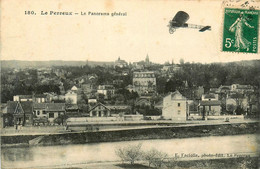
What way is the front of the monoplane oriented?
to the viewer's left

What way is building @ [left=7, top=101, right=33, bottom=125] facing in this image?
toward the camera

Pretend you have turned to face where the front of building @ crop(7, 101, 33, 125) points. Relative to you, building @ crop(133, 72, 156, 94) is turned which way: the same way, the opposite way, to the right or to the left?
the same way

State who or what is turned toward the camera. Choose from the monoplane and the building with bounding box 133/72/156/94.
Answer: the building

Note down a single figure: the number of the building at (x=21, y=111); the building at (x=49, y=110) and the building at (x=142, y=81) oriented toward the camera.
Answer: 3

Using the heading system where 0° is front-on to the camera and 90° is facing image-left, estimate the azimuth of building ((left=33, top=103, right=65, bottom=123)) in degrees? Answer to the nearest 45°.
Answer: approximately 0°

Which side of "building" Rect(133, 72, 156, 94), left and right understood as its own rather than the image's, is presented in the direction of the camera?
front

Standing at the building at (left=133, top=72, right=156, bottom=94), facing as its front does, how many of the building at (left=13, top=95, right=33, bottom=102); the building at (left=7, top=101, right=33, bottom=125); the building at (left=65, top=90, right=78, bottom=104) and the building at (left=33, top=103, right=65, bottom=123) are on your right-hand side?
4

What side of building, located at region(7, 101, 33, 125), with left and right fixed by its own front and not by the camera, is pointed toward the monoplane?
left

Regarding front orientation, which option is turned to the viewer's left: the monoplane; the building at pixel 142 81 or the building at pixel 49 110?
the monoplane

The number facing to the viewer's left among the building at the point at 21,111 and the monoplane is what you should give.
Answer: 1

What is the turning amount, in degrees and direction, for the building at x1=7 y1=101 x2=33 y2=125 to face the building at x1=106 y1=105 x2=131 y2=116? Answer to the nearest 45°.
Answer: approximately 90° to its left

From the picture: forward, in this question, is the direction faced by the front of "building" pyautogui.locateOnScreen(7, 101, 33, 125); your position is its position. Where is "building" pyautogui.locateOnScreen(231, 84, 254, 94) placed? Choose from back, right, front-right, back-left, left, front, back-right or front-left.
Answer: left

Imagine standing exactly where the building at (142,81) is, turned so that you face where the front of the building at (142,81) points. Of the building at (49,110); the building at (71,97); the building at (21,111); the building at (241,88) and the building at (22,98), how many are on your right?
4

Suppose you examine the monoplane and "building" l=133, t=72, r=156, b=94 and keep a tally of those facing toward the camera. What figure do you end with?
1

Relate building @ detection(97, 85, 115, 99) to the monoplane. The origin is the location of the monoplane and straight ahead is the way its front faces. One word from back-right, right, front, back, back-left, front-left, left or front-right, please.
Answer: front
